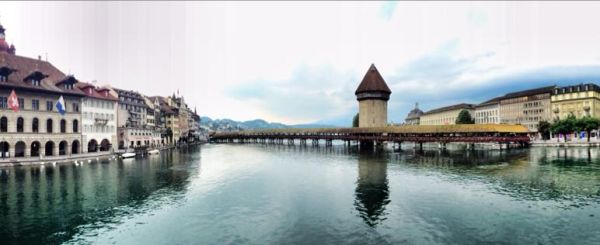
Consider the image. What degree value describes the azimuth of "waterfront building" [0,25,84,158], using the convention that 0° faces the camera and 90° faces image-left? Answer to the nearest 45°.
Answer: approximately 315°
